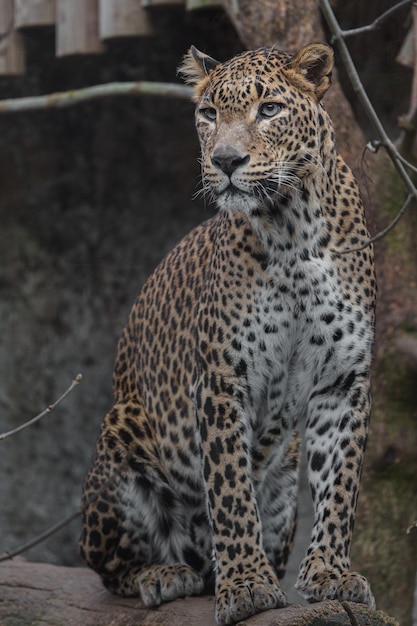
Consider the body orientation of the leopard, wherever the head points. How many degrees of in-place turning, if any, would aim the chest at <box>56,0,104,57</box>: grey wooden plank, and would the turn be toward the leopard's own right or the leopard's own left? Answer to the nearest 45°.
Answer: approximately 135° to the leopard's own left

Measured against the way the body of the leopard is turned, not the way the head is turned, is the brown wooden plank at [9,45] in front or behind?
behind

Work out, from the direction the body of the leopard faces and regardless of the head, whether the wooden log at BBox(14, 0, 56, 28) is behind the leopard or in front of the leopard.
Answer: behind

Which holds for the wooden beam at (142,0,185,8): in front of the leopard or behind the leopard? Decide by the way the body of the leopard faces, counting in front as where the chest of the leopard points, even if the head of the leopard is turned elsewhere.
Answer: behind

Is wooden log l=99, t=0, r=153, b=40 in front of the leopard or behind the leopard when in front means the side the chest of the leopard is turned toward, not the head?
behind

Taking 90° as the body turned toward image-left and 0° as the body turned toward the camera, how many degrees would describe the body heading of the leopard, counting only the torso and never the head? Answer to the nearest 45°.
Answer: approximately 315°
